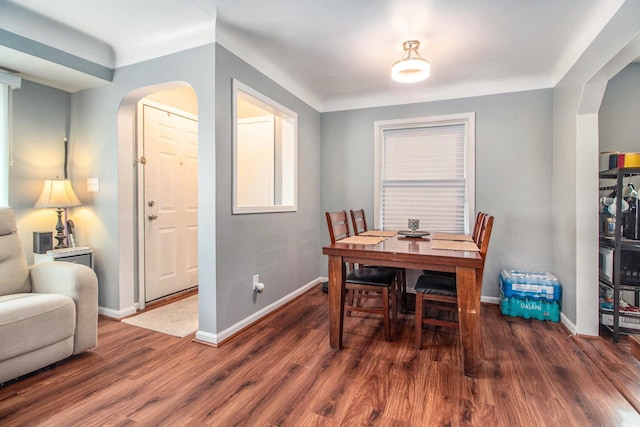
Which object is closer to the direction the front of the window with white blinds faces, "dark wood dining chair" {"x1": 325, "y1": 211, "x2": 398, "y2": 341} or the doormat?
the dark wood dining chair

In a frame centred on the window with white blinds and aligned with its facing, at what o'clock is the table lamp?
The table lamp is roughly at 2 o'clock from the window with white blinds.

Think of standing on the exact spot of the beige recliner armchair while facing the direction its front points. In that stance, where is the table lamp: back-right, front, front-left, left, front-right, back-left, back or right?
back-left

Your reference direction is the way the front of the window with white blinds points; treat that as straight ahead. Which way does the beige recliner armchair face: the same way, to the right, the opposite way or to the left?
to the left

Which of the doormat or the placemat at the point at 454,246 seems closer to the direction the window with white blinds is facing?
the placemat

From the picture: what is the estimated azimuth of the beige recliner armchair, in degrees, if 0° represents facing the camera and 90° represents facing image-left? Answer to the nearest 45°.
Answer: approximately 315°

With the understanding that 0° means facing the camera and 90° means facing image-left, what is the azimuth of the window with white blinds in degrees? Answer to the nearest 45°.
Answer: approximately 0°
